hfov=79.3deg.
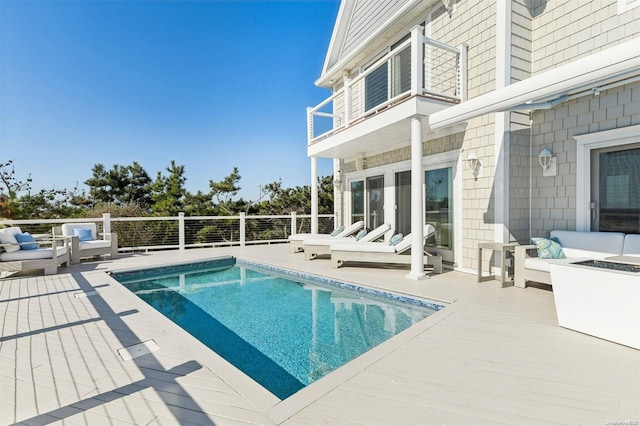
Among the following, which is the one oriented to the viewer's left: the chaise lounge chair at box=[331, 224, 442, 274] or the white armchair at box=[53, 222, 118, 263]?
the chaise lounge chair

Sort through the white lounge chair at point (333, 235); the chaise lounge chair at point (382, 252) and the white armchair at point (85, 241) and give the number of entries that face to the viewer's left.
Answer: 2

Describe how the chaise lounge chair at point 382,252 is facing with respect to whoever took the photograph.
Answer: facing to the left of the viewer

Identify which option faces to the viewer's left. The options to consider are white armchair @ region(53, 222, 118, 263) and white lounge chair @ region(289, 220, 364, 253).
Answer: the white lounge chair

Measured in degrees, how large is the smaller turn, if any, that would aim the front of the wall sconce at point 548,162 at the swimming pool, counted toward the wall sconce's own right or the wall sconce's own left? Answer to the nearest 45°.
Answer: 0° — it already faces it

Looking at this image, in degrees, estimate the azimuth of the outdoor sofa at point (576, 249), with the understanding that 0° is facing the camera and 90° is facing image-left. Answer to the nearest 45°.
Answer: approximately 45°

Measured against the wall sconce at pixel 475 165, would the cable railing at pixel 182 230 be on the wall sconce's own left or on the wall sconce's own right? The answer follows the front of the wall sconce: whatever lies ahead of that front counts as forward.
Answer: on the wall sconce's own right

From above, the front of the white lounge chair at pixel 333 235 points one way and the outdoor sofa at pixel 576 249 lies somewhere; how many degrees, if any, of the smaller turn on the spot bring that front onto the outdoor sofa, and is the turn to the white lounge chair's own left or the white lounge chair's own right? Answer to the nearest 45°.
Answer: approximately 135° to the white lounge chair's own left

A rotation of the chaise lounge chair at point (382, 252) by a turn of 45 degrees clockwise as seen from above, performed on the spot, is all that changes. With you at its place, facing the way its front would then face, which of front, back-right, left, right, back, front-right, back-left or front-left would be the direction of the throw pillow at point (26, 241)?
front-left

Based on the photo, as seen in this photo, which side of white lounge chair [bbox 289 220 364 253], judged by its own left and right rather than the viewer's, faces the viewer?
left

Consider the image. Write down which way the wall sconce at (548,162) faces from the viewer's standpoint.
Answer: facing the viewer and to the left of the viewer

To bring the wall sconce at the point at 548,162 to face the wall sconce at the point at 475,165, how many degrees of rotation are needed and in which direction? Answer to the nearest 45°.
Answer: approximately 45° to its right

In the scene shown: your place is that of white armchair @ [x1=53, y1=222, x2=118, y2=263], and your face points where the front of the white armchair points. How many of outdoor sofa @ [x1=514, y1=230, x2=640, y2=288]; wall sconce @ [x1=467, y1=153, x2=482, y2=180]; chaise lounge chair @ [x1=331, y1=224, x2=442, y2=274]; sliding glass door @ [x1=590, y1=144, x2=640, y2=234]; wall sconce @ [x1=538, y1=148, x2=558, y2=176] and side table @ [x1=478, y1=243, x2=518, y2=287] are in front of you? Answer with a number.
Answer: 6

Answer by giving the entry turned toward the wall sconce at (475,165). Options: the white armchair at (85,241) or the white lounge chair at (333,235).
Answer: the white armchair

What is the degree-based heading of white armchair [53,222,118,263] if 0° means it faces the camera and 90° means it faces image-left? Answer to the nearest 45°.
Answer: approximately 315°

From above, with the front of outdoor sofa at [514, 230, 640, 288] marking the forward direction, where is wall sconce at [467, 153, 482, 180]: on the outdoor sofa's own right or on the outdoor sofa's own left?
on the outdoor sofa's own right

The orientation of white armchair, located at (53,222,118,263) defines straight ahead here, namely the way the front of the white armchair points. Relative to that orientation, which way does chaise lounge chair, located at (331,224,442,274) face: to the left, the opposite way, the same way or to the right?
the opposite way

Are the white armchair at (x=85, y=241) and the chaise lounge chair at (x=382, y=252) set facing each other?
yes
